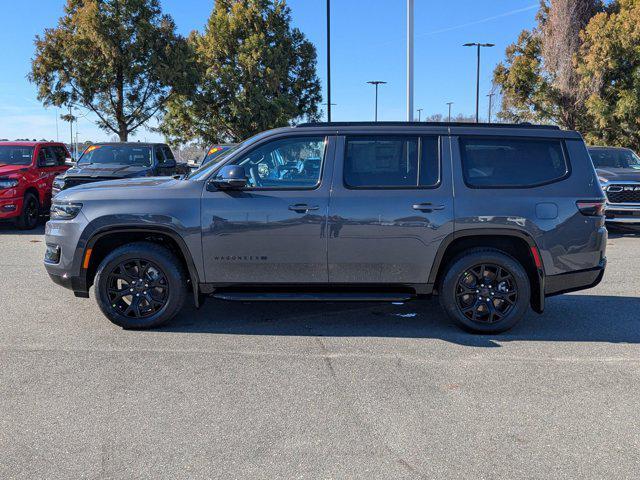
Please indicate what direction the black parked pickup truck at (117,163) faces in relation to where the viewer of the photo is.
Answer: facing the viewer and to the left of the viewer

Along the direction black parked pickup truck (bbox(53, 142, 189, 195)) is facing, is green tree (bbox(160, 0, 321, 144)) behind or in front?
behind

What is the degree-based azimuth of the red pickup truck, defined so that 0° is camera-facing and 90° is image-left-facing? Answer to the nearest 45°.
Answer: approximately 45°

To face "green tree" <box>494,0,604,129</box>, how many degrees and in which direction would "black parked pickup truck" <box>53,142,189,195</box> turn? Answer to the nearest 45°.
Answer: approximately 180°

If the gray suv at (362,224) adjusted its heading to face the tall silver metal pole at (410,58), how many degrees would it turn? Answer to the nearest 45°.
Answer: approximately 90° to its right

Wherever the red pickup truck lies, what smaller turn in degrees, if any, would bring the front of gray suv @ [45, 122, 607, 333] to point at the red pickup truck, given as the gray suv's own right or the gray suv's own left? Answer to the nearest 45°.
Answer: approximately 45° to the gray suv's own right

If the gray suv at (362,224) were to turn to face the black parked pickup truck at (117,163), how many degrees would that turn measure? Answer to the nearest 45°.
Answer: approximately 45° to its right

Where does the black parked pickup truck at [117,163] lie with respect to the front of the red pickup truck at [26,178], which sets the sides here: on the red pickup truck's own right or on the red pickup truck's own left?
on the red pickup truck's own left

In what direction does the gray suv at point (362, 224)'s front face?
to the viewer's left

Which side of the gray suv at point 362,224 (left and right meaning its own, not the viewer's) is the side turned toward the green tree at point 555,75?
right

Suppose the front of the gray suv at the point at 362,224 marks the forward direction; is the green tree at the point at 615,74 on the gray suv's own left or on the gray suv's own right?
on the gray suv's own right

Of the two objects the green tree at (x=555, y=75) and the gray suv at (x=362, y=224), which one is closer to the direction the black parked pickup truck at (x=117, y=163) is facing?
the gray suv

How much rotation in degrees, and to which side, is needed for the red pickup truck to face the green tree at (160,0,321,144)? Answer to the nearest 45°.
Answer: approximately 180°
